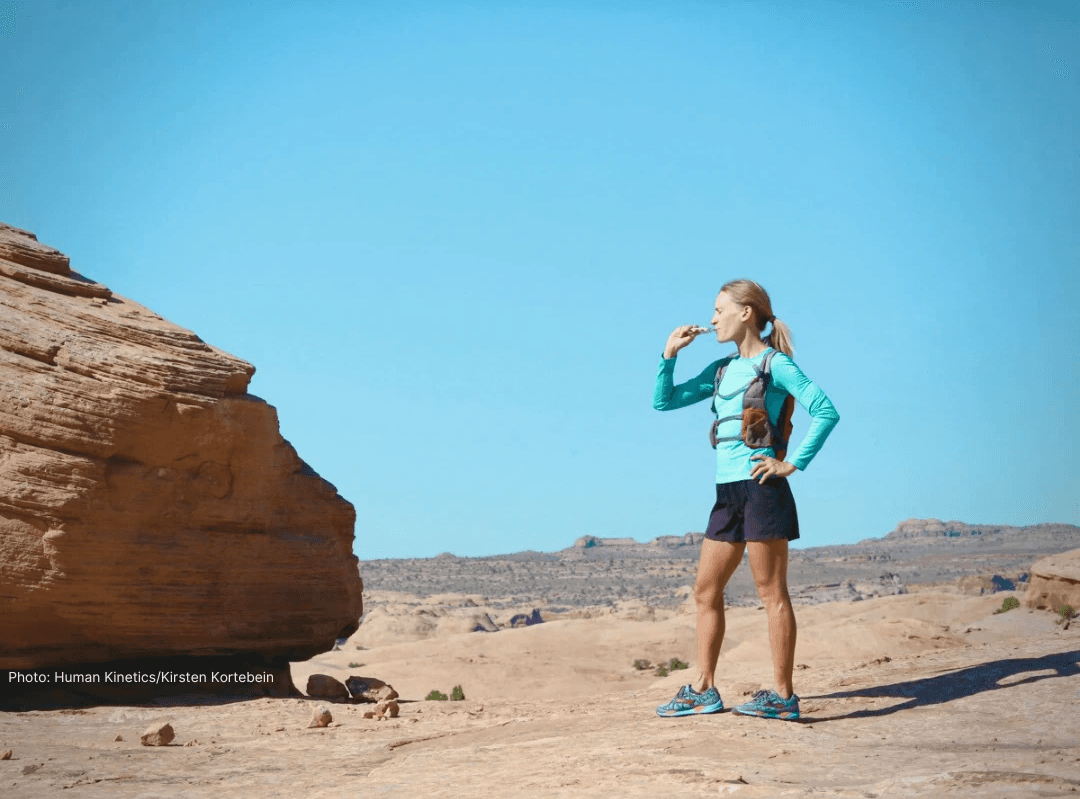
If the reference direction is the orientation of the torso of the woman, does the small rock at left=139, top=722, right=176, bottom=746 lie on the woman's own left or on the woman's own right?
on the woman's own right

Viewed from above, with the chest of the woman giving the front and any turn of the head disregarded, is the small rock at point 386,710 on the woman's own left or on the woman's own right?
on the woman's own right

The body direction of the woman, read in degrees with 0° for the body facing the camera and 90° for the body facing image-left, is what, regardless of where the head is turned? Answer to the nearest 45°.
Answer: approximately 45°

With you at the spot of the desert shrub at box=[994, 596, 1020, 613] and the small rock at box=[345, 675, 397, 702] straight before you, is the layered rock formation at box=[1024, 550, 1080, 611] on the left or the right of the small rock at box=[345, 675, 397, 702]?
left

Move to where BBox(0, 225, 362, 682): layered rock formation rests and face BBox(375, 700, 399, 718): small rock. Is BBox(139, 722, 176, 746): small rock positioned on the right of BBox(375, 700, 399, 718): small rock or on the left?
right

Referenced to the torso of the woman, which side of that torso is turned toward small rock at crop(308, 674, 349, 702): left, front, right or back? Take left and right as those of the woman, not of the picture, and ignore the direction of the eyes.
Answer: right

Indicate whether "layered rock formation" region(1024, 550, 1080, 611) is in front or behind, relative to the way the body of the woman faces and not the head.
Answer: behind

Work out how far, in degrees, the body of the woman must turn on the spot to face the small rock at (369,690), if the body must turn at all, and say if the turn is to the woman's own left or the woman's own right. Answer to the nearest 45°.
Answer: approximately 90° to the woman's own right
